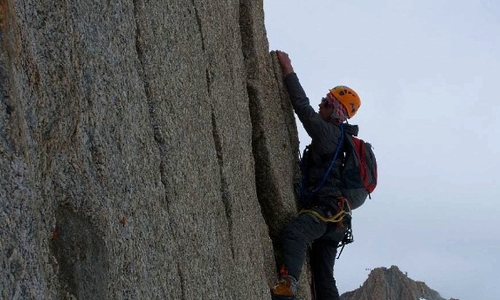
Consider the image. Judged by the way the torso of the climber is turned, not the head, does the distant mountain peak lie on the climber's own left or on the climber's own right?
on the climber's own right

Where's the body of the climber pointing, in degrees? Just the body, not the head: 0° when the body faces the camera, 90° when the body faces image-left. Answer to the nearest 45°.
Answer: approximately 90°
